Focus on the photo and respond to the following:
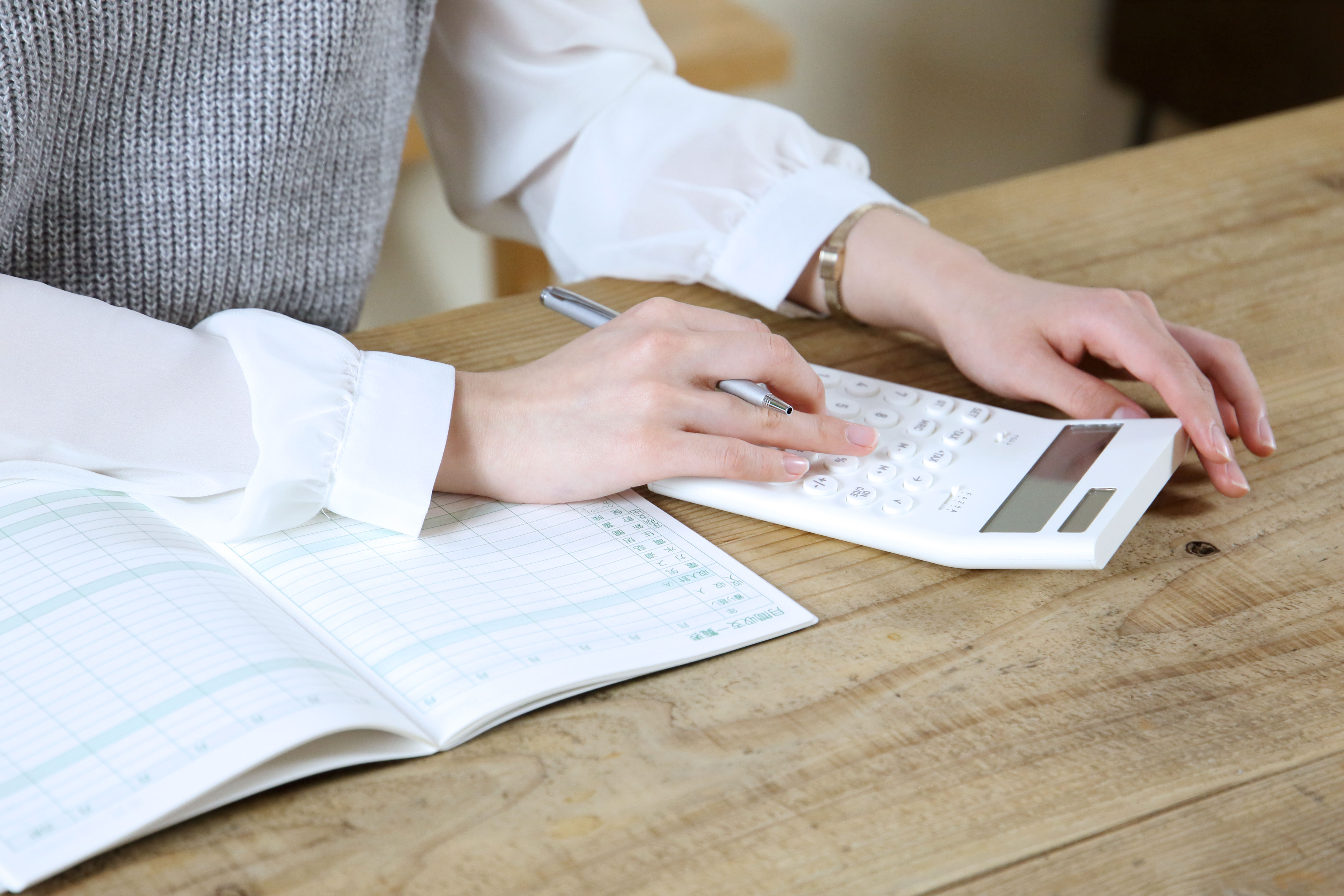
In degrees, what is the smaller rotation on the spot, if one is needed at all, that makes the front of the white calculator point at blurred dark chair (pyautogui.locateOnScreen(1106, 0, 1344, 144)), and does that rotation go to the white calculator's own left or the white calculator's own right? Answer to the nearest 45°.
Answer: approximately 90° to the white calculator's own right

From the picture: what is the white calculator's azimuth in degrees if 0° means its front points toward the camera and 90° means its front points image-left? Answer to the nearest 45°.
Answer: approximately 90°

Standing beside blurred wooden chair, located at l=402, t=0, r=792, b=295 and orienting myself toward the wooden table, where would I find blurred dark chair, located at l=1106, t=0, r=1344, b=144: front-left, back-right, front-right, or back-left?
back-left
